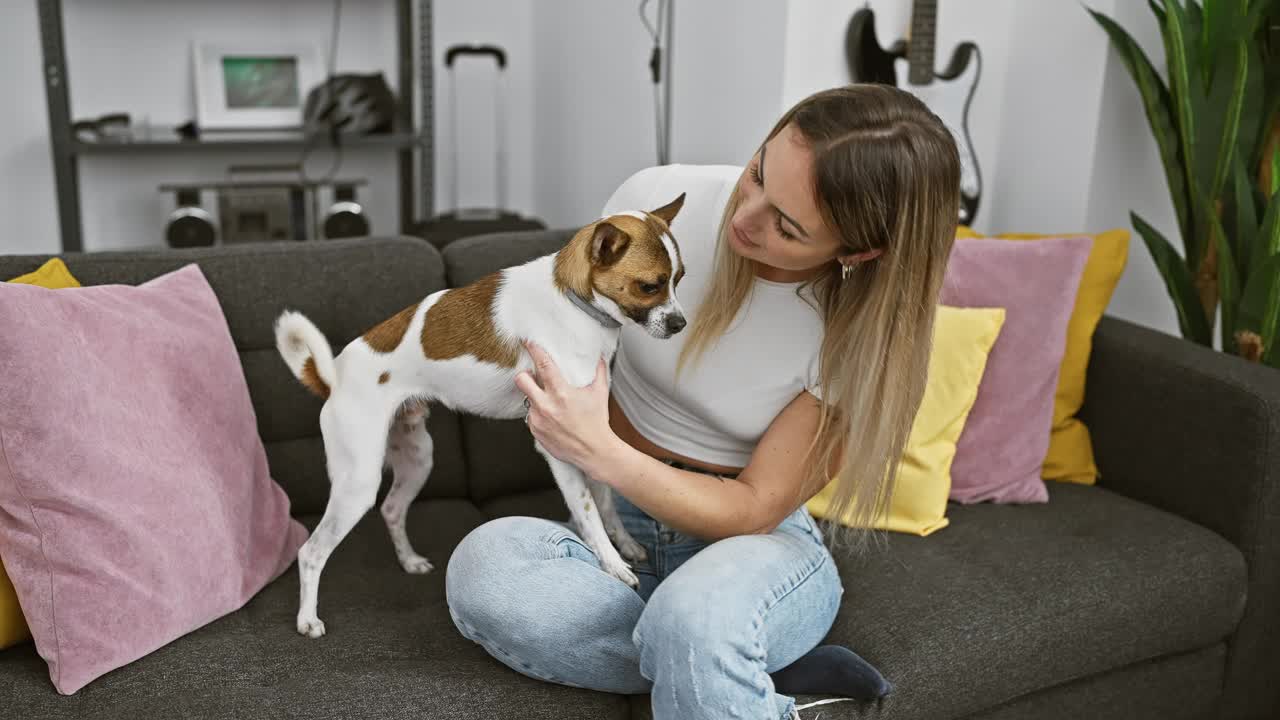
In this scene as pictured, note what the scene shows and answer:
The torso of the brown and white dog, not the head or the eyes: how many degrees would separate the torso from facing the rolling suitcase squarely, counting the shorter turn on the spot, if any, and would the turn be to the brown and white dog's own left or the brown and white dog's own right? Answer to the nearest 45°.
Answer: approximately 90° to the brown and white dog's own left

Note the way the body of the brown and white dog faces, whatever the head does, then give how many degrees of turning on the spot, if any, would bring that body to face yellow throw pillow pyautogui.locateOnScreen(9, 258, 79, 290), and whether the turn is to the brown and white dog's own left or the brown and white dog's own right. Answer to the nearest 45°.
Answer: approximately 180°

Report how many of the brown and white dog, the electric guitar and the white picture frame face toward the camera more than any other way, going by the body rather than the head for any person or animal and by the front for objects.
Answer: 2

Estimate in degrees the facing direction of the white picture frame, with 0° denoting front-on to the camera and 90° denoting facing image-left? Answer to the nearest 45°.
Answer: approximately 0°

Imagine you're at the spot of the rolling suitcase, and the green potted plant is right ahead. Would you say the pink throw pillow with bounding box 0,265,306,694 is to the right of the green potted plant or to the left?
right

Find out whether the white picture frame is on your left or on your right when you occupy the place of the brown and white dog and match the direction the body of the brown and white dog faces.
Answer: on your left

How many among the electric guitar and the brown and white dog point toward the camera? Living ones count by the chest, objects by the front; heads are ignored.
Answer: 1

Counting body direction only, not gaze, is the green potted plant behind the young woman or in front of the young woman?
behind

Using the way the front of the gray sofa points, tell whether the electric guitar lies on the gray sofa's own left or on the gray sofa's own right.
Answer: on the gray sofa's own left

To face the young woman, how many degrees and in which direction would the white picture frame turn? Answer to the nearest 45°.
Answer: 0° — it already faces them

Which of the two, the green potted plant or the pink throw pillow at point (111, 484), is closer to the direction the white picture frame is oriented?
the pink throw pillow
